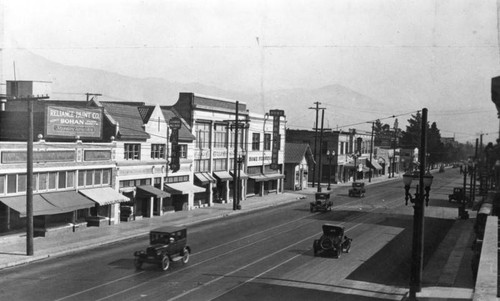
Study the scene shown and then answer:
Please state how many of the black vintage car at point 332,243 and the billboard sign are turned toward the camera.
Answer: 1

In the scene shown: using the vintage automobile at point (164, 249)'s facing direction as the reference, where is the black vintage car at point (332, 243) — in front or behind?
behind

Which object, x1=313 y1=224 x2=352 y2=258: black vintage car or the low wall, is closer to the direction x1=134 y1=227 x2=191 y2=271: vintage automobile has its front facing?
the low wall

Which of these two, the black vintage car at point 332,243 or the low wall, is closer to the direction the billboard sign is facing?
the low wall

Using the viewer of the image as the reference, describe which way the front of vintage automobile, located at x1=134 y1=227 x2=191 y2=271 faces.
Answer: facing the viewer and to the left of the viewer

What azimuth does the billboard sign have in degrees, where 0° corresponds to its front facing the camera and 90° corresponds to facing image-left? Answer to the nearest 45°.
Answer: approximately 0°

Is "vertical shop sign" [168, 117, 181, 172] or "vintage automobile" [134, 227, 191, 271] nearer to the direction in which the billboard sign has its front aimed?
the vintage automobile

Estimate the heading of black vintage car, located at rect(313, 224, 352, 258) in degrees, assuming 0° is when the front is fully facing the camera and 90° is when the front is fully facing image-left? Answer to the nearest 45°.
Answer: approximately 225°

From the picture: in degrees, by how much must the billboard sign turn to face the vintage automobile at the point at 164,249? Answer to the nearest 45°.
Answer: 0° — it already faces it
